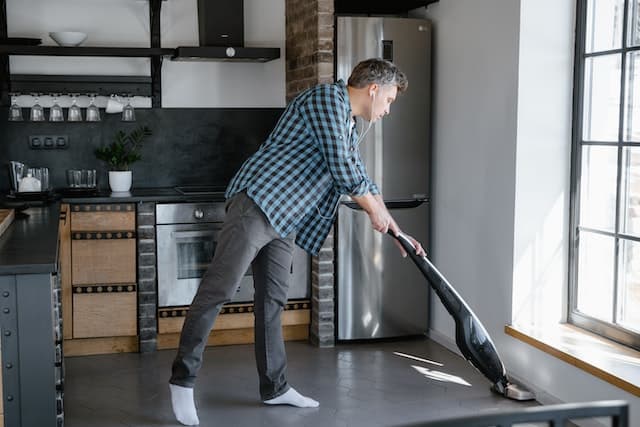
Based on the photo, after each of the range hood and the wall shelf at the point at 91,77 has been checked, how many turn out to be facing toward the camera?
2

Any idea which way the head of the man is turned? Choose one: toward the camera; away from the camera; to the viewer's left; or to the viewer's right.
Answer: to the viewer's right

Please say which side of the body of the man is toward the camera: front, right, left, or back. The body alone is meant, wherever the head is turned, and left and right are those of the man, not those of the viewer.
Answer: right

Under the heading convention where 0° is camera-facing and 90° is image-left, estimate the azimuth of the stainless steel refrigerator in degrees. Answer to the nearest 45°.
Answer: approximately 0°

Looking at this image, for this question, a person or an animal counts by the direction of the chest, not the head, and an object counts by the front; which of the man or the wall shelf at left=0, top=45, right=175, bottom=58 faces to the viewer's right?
the man

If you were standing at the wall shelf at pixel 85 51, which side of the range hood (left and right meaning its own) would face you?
right
